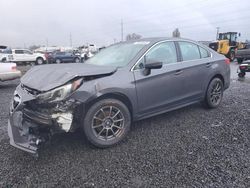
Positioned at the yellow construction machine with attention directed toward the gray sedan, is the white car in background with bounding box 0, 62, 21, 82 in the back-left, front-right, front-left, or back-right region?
front-right

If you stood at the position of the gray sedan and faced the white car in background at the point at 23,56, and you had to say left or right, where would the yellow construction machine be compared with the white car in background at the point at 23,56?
right

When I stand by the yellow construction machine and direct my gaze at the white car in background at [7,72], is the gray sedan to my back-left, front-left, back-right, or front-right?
front-left

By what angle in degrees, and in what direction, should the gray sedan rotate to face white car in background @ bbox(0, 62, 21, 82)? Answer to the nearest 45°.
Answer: approximately 90° to its right

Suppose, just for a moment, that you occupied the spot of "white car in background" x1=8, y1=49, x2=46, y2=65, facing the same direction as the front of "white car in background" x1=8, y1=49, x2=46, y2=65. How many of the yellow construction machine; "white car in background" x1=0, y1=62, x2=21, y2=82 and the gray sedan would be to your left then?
0

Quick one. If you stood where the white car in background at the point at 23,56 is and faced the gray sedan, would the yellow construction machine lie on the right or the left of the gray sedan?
left

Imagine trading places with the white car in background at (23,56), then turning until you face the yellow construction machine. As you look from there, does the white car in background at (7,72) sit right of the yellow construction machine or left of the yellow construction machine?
right

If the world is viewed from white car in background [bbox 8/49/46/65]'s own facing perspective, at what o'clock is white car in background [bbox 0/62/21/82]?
white car in background [bbox 0/62/21/82] is roughly at 3 o'clock from white car in background [bbox 8/49/46/65].

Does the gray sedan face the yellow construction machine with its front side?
no

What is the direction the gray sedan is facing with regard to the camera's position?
facing the viewer and to the left of the viewer
